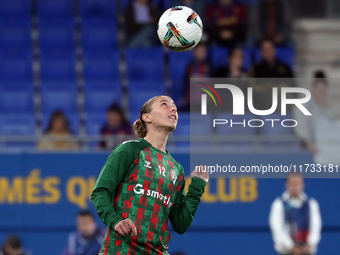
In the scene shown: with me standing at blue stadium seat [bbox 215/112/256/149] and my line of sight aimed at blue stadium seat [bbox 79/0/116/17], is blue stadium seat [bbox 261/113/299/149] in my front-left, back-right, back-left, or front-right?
back-right

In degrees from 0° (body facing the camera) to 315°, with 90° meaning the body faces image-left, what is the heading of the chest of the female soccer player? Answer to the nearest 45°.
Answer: approximately 315°

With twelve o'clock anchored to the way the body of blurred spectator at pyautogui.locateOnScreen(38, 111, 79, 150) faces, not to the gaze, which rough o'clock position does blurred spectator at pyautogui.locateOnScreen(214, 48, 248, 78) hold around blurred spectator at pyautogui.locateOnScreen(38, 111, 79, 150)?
blurred spectator at pyautogui.locateOnScreen(214, 48, 248, 78) is roughly at 9 o'clock from blurred spectator at pyautogui.locateOnScreen(38, 111, 79, 150).

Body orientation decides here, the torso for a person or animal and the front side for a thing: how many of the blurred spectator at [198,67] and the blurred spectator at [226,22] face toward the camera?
2

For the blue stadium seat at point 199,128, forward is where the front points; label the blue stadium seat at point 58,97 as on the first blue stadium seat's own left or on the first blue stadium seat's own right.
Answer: on the first blue stadium seat's own right

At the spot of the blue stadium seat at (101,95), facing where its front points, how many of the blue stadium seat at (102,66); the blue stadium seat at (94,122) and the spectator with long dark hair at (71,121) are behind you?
1

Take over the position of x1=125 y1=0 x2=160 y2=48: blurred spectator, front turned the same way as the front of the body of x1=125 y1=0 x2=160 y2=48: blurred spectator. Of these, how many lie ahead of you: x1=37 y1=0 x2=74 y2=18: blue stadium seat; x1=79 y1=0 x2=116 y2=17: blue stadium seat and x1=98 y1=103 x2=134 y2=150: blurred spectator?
1

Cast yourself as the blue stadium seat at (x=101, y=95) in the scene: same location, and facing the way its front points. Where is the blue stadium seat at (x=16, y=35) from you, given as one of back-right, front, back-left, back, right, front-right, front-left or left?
back-right
